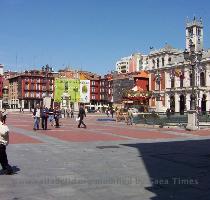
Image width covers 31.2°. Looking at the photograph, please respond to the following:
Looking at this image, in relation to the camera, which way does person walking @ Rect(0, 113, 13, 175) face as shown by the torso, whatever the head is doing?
to the viewer's right
